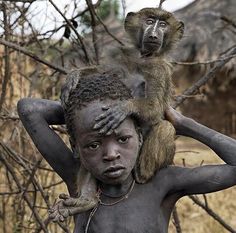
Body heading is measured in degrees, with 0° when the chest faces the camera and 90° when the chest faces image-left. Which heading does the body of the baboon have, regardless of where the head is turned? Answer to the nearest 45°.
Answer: approximately 45°
